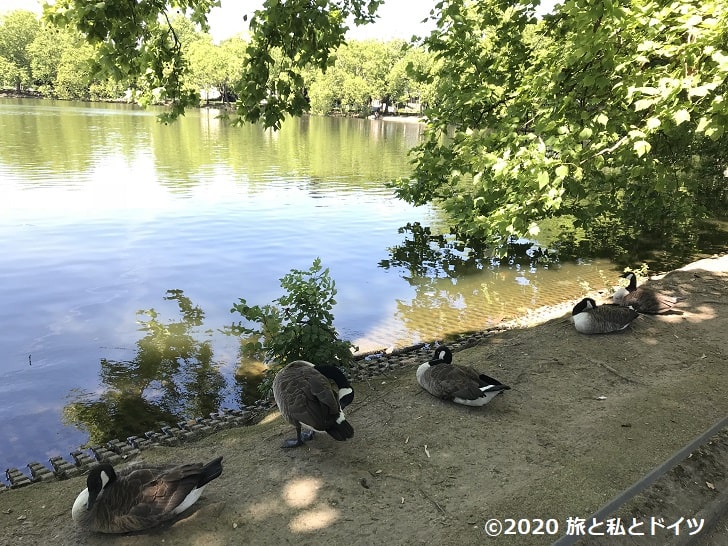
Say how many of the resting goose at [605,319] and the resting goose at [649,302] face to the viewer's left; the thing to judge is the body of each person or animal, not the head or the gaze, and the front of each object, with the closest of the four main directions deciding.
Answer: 2

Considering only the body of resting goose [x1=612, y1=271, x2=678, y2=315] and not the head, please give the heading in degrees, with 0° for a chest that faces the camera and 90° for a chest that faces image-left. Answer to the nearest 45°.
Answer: approximately 90°

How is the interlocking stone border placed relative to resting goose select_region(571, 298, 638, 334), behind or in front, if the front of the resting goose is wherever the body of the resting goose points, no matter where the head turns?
in front

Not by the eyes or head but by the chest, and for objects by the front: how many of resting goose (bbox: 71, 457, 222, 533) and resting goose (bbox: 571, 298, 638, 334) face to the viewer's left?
2

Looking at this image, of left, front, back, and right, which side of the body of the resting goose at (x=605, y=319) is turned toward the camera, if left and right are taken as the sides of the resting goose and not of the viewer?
left

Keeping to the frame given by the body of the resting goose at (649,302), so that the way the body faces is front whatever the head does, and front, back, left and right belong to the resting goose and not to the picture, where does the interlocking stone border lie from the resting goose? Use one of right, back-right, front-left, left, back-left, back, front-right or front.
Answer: front-left

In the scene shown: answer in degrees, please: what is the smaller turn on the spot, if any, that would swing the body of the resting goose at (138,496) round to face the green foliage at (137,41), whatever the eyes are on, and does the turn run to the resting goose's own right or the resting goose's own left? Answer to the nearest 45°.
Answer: approximately 90° to the resting goose's own right

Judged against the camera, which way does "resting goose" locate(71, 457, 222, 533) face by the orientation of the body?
to the viewer's left
